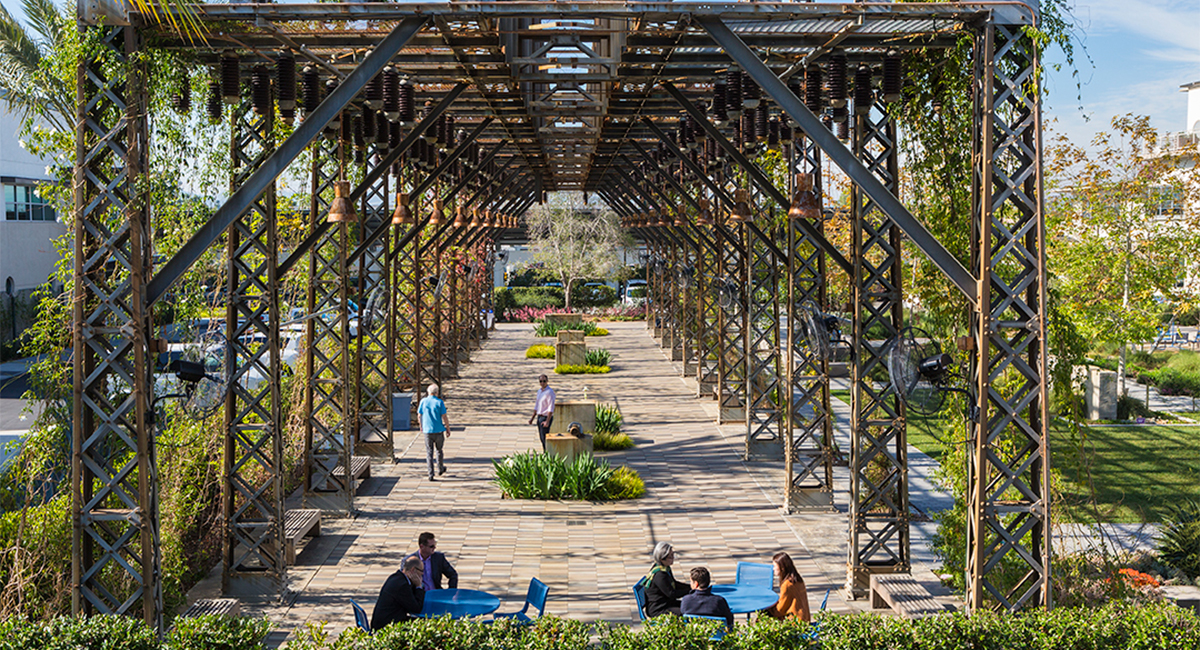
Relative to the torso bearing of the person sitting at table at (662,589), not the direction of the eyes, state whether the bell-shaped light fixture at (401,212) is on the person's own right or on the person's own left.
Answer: on the person's own left

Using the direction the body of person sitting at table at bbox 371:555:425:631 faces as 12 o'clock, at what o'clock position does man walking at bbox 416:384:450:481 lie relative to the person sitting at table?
The man walking is roughly at 9 o'clock from the person sitting at table.

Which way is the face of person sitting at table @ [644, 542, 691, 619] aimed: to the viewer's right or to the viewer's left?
to the viewer's right

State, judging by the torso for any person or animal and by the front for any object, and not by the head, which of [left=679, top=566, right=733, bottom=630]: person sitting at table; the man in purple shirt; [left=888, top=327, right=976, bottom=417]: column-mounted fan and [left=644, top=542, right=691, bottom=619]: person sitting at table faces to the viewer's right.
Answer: [left=644, top=542, right=691, bottom=619]: person sitting at table

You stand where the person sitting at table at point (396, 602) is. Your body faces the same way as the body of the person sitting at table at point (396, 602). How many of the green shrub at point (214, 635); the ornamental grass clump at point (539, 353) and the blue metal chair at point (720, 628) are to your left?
1

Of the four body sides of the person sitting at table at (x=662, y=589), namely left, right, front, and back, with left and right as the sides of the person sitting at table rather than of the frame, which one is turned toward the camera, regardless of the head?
right

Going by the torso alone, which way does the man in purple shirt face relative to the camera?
toward the camera

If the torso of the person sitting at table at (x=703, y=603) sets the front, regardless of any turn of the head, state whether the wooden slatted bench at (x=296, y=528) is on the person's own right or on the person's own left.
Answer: on the person's own left

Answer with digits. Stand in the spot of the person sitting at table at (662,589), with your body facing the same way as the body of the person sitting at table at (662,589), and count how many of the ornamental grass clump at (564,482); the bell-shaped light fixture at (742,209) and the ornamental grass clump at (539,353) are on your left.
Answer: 3

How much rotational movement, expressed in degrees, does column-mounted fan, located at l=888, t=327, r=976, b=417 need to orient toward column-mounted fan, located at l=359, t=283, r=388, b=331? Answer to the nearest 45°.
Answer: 0° — it already faces it

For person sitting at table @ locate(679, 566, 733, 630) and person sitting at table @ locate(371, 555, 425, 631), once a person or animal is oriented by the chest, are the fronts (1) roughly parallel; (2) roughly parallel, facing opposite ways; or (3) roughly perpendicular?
roughly perpendicular

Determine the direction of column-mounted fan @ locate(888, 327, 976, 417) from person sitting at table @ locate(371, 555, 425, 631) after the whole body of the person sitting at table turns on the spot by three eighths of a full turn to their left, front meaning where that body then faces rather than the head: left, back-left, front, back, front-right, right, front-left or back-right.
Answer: back-right

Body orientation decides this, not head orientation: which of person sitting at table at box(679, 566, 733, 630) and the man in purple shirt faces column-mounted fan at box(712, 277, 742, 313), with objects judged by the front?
the person sitting at table

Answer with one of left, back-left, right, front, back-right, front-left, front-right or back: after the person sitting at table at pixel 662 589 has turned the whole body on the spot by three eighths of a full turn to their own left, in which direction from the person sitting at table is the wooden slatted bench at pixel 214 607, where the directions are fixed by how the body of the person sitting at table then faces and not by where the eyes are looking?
front-left

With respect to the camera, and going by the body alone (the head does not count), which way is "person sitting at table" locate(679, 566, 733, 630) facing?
away from the camera

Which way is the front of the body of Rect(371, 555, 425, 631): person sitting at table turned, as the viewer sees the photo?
to the viewer's right
